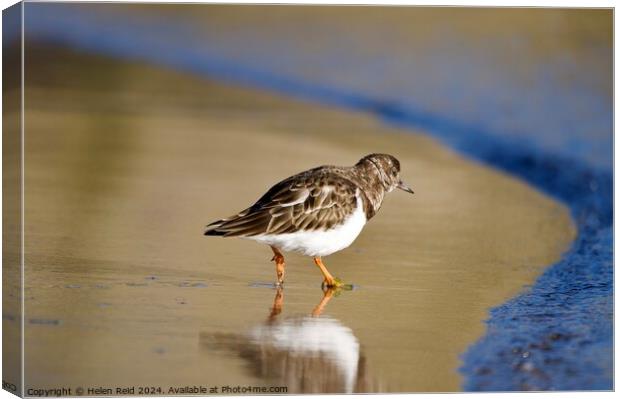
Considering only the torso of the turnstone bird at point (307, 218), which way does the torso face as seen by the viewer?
to the viewer's right
